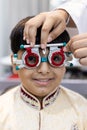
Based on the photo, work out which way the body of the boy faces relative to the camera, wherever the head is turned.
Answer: toward the camera
